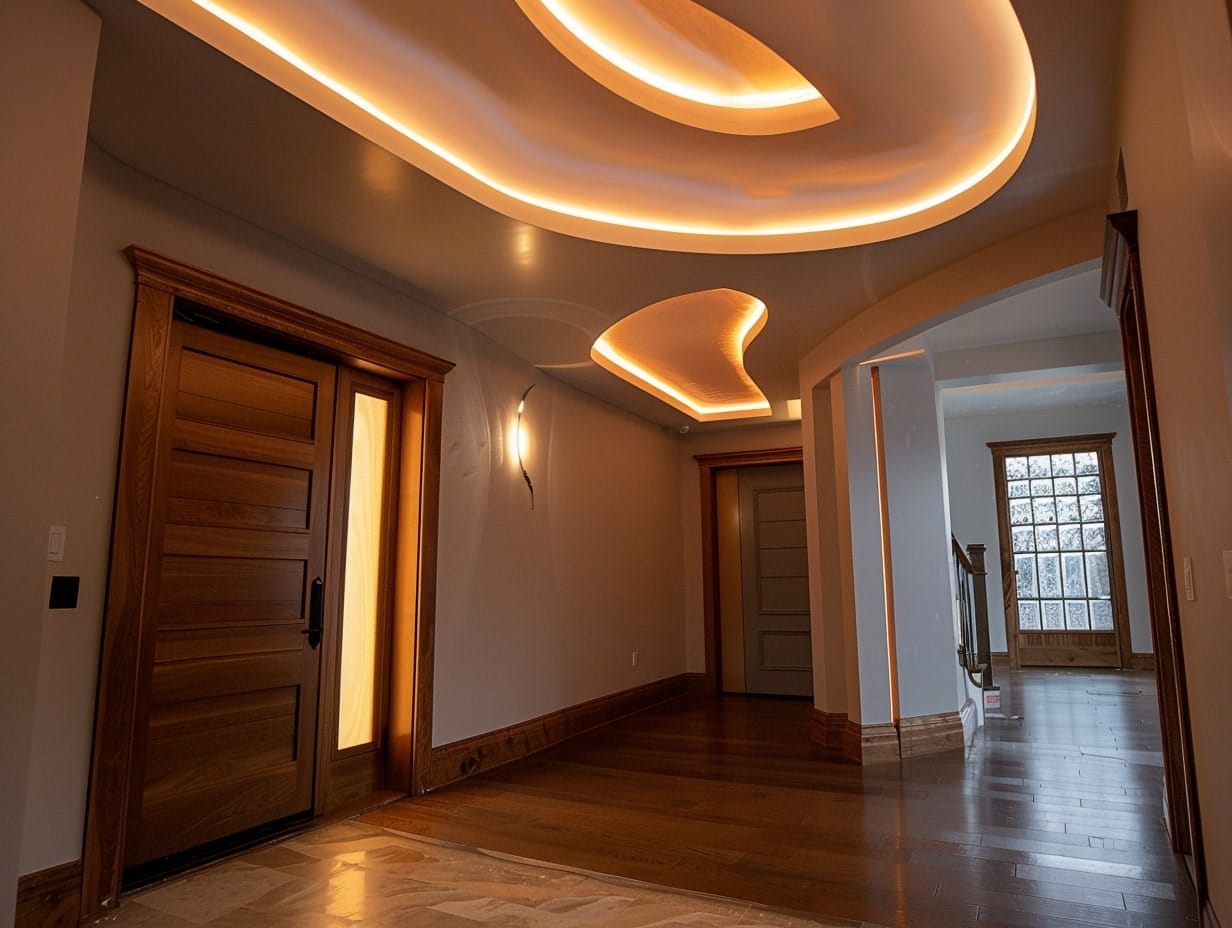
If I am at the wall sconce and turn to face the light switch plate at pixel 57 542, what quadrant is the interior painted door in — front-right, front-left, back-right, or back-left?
back-left

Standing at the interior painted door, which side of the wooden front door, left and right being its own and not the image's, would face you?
left

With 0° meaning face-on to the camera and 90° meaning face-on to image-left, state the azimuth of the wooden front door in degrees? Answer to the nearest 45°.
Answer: approximately 315°

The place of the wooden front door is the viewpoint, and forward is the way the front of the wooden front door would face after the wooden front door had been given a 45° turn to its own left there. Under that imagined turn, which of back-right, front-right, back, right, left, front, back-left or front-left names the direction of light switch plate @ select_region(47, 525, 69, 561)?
back-right
